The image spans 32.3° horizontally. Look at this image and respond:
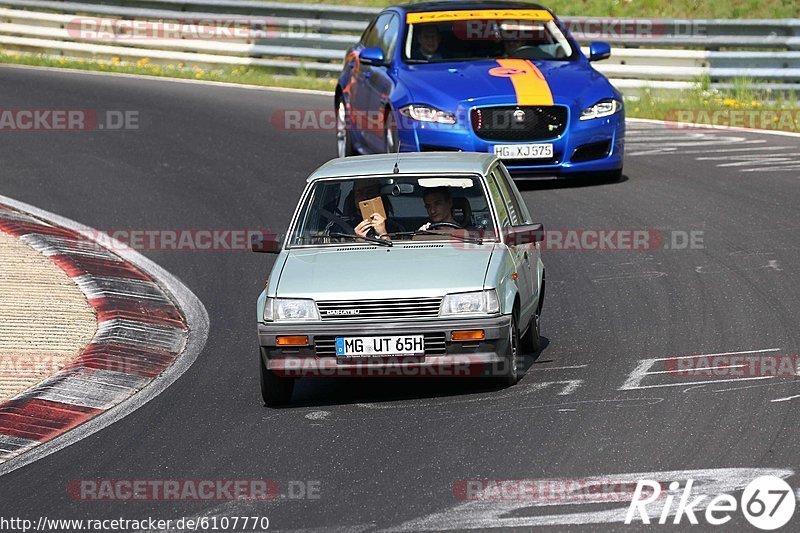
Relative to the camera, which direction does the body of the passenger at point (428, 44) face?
toward the camera

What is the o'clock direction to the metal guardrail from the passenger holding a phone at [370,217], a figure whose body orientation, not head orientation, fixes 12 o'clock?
The metal guardrail is roughly at 6 o'clock from the passenger holding a phone.

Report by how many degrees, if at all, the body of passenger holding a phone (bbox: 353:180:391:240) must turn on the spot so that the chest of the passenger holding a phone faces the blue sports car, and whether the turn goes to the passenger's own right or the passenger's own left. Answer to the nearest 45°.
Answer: approximately 180°

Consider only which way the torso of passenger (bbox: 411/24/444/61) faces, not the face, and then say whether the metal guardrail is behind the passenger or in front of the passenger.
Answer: behind

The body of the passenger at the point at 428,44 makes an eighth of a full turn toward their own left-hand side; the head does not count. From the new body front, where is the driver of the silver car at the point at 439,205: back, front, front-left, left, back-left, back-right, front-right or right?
front-right
